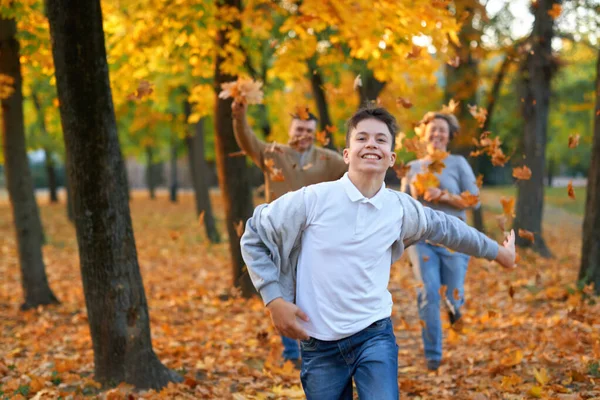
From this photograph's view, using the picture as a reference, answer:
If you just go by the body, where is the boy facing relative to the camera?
toward the camera

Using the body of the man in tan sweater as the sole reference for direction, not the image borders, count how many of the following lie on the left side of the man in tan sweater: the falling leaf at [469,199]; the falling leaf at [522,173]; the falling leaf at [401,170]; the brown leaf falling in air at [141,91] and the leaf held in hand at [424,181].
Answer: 4

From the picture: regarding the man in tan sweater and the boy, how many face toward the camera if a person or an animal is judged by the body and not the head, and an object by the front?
2

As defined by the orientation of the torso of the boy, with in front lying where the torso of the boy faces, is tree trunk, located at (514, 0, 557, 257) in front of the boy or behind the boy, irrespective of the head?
behind

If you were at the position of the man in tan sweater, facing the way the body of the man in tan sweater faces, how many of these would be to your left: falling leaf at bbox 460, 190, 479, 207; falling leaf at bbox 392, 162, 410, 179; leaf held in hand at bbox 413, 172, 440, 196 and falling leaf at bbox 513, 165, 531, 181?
4

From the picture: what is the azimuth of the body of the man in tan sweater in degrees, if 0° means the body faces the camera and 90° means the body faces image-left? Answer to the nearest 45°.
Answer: approximately 0°

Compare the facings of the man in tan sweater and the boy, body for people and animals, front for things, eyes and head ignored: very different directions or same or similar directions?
same or similar directions

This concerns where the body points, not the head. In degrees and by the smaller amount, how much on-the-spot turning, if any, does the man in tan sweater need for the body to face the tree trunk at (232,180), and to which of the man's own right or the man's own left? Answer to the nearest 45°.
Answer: approximately 180°

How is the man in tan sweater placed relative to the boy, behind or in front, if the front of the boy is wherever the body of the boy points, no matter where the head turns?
behind

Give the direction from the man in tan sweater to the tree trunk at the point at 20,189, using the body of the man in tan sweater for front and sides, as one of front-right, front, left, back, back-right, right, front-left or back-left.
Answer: back-right

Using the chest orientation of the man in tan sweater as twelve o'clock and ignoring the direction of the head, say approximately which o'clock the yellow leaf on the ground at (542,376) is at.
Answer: The yellow leaf on the ground is roughly at 10 o'clock from the man in tan sweater.

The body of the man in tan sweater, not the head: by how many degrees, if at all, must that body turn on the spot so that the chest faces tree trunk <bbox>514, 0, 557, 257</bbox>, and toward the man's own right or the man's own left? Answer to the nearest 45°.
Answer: approximately 135° to the man's own left
